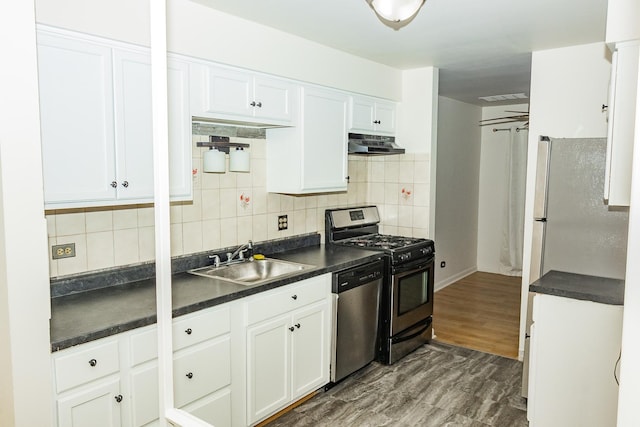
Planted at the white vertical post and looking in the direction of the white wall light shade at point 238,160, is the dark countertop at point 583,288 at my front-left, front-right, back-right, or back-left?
front-right

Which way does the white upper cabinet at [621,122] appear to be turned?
to the viewer's left

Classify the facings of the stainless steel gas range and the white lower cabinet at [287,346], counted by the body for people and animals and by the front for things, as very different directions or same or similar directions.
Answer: same or similar directions

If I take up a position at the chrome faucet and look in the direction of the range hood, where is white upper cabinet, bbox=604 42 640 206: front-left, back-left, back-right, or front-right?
front-right

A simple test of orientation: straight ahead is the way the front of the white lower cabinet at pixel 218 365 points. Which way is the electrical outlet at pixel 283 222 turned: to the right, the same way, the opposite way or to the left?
the same way

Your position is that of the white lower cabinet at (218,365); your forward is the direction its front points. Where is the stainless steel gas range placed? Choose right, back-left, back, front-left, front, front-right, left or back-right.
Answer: left

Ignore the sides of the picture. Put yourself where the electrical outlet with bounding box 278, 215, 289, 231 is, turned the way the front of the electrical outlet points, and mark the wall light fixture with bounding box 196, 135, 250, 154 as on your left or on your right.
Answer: on your right

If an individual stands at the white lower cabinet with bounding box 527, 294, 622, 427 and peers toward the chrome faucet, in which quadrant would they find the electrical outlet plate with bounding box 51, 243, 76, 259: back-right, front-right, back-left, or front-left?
front-left

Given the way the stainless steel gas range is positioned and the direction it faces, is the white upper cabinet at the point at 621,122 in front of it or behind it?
in front

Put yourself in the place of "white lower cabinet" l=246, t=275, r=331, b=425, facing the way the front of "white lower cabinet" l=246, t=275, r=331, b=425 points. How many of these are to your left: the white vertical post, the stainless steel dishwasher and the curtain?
2

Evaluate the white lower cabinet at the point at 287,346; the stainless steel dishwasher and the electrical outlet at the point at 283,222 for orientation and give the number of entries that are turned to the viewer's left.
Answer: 0

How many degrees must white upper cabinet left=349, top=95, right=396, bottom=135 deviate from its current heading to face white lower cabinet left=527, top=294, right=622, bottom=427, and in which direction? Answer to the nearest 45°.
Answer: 0° — it already faces it

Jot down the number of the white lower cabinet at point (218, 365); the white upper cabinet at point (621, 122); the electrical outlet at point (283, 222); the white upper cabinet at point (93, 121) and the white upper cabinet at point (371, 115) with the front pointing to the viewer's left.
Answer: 1

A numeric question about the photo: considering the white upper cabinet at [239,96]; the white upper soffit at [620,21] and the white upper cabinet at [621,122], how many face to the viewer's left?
2

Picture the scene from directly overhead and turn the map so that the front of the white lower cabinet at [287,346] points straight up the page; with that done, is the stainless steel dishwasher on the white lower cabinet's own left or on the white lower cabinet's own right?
on the white lower cabinet's own left

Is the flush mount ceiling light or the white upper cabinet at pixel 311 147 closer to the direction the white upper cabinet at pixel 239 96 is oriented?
the flush mount ceiling light

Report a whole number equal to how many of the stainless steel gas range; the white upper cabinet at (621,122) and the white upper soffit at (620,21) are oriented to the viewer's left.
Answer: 2

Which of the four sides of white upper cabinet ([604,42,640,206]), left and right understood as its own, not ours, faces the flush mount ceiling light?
front

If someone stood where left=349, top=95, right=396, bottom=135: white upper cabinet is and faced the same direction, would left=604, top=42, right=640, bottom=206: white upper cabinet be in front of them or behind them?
in front
